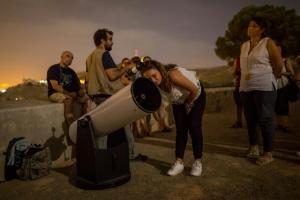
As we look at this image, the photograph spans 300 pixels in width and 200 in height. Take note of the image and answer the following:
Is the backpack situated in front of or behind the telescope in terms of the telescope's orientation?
behind

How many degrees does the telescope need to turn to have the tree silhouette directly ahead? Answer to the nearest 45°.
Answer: approximately 90° to its left

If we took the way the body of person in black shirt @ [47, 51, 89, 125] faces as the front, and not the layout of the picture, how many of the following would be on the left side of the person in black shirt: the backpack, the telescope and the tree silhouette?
1

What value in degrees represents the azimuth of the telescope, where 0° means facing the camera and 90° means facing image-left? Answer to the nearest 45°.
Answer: approximately 315°

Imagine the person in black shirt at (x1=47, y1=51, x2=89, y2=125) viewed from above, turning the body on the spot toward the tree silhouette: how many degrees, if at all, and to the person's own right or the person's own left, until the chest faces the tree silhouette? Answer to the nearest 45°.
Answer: approximately 90° to the person's own left

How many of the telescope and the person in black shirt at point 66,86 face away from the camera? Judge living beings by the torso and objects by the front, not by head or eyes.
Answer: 0

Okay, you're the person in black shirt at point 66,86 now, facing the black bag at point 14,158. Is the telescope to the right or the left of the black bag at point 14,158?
left

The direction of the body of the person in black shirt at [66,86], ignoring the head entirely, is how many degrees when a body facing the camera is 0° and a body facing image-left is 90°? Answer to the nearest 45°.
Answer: approximately 315°

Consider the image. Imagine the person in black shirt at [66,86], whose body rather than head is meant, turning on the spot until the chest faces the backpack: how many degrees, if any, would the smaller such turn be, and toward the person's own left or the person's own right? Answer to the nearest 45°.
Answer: approximately 90° to the person's own right
